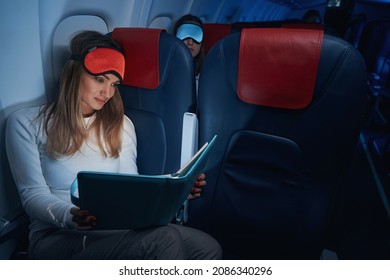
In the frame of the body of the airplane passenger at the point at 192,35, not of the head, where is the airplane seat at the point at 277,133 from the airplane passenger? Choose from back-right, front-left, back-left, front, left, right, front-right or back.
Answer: front

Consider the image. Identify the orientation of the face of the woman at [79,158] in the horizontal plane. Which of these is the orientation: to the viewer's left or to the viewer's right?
to the viewer's right

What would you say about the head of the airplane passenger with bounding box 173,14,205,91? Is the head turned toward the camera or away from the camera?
toward the camera

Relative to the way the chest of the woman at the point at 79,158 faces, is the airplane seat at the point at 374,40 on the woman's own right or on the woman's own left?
on the woman's own left

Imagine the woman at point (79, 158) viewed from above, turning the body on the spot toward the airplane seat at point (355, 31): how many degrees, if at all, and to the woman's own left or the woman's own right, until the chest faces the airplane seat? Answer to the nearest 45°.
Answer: approximately 90° to the woman's own left

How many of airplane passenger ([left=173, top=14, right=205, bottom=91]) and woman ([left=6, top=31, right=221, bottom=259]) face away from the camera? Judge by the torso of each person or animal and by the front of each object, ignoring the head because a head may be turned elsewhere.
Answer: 0

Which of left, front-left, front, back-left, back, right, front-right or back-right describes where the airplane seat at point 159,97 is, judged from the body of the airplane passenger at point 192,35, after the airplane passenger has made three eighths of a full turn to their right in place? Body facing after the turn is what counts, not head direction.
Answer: back-left

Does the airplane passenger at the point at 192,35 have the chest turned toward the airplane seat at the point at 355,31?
no

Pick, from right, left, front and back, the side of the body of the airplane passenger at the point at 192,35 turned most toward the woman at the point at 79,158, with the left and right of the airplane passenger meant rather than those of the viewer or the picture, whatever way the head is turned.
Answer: front

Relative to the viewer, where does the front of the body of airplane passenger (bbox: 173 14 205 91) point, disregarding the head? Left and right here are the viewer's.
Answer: facing the viewer

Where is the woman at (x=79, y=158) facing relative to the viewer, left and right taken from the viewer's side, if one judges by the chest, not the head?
facing the viewer and to the right of the viewer

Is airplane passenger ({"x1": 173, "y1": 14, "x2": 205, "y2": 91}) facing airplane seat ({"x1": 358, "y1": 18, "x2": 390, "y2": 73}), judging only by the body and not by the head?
no
